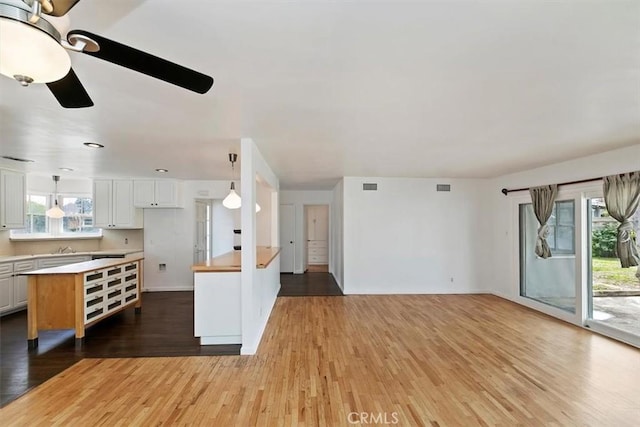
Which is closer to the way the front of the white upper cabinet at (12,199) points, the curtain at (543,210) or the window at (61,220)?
the curtain

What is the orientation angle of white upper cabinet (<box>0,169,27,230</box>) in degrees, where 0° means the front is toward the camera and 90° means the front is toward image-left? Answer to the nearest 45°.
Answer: approximately 315°

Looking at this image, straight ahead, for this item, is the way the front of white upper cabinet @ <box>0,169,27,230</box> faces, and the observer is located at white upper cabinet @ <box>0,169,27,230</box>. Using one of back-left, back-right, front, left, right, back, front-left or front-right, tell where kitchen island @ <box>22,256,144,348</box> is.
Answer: front-right

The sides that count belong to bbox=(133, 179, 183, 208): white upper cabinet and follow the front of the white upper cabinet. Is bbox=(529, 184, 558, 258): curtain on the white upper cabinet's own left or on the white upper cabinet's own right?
on the white upper cabinet's own left

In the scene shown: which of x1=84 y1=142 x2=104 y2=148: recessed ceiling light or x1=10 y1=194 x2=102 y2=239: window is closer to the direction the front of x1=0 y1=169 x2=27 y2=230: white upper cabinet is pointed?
the recessed ceiling light

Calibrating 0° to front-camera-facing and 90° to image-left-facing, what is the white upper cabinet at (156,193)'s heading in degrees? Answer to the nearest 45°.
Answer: approximately 0°

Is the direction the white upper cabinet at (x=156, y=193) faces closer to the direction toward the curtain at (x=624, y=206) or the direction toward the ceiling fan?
the ceiling fan

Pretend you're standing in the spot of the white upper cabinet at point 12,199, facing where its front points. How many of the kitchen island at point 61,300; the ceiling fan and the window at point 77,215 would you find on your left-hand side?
1

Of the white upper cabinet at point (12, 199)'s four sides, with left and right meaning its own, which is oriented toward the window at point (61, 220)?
left

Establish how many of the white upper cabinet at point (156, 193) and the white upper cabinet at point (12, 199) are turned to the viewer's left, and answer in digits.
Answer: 0
